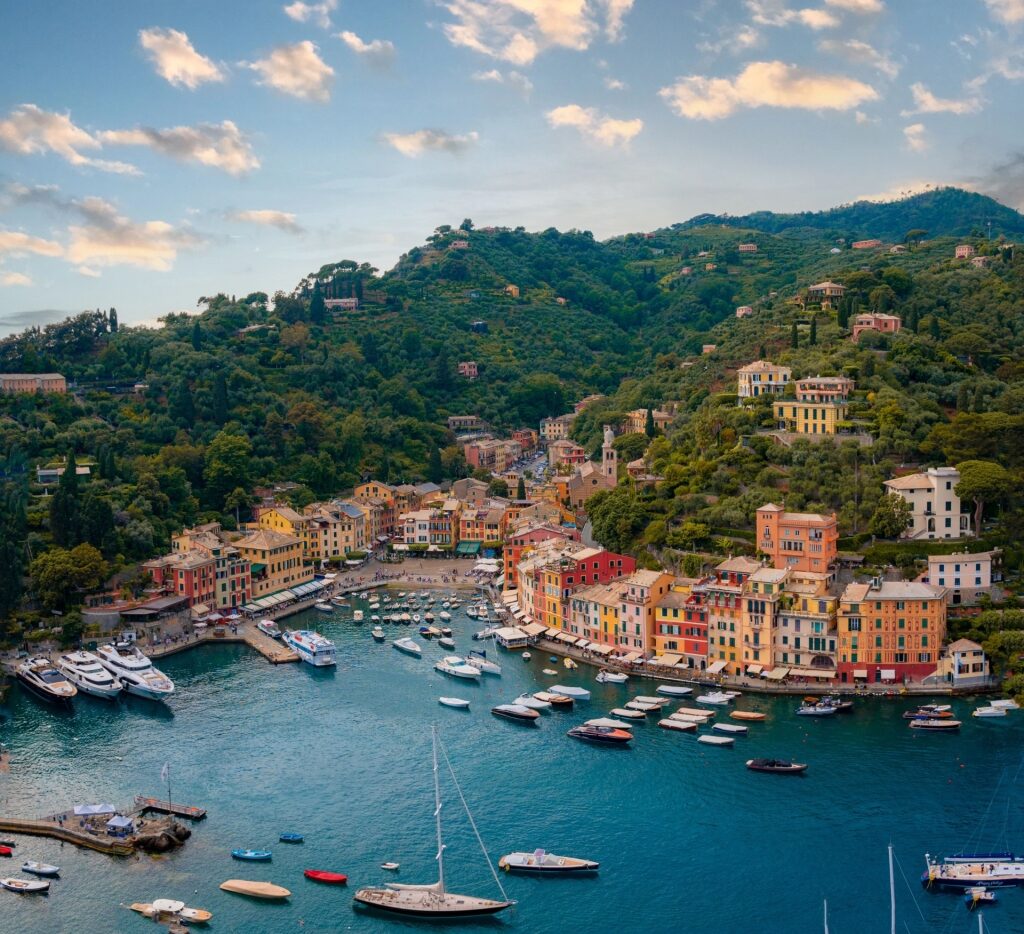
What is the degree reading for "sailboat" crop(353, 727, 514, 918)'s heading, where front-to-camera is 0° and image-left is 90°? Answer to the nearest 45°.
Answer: approximately 270°

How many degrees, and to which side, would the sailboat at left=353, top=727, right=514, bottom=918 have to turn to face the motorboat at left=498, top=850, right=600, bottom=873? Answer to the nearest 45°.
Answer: approximately 45° to its left

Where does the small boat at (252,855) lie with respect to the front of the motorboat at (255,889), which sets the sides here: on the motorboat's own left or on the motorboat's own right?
on the motorboat's own left

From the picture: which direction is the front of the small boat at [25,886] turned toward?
to the viewer's right

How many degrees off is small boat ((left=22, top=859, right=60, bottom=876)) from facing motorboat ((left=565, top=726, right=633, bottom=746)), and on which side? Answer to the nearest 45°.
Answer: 0° — it already faces it

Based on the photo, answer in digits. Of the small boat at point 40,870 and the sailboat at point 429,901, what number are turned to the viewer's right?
2

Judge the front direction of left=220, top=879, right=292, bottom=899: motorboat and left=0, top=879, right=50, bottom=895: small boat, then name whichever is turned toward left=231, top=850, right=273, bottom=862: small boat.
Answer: left=0, top=879, right=50, bottom=895: small boat

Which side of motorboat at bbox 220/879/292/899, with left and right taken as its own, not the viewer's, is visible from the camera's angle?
right

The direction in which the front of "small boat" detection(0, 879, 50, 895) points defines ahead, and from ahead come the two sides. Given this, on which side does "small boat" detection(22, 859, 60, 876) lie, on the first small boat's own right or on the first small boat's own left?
on the first small boat's own left

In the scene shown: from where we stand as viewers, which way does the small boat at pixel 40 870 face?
facing to the right of the viewer

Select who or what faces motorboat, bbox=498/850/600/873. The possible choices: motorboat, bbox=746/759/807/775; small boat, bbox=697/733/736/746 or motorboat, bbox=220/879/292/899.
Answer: motorboat, bbox=220/879/292/899
